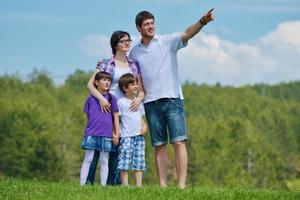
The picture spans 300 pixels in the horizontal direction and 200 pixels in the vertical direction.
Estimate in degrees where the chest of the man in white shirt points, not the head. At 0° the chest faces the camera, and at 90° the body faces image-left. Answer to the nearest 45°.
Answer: approximately 0°

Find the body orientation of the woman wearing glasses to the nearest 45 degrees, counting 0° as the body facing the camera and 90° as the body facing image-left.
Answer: approximately 315°

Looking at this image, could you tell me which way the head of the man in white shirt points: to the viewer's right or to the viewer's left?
to the viewer's right

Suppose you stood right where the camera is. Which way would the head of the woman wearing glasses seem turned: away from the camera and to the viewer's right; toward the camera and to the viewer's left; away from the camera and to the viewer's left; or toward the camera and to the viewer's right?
toward the camera and to the viewer's right

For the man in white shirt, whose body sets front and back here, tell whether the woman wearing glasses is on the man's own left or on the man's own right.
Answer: on the man's own right

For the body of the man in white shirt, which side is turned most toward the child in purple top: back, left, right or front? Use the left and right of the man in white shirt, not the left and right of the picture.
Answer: right

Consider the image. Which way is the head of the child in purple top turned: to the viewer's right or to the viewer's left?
to the viewer's right

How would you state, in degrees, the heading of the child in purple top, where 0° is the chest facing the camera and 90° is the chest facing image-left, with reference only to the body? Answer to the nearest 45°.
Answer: approximately 315°
